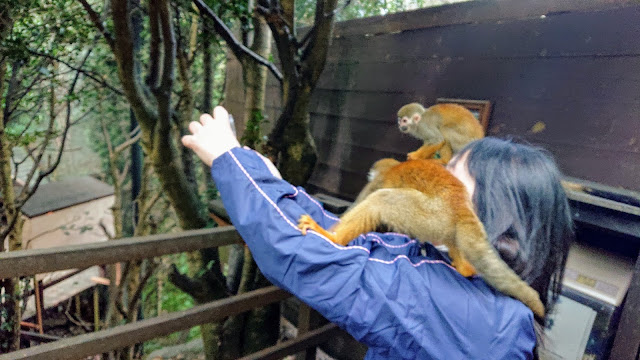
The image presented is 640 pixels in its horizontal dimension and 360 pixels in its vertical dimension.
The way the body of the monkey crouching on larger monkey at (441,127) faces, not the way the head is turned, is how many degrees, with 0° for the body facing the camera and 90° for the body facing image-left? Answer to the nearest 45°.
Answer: approximately 90°

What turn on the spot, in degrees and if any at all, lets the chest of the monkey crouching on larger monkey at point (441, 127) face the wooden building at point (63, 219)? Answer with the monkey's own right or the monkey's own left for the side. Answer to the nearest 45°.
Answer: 0° — it already faces it

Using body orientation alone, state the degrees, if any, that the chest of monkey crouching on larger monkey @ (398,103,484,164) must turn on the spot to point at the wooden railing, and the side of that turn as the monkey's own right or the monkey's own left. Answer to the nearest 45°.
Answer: approximately 45° to the monkey's own left
